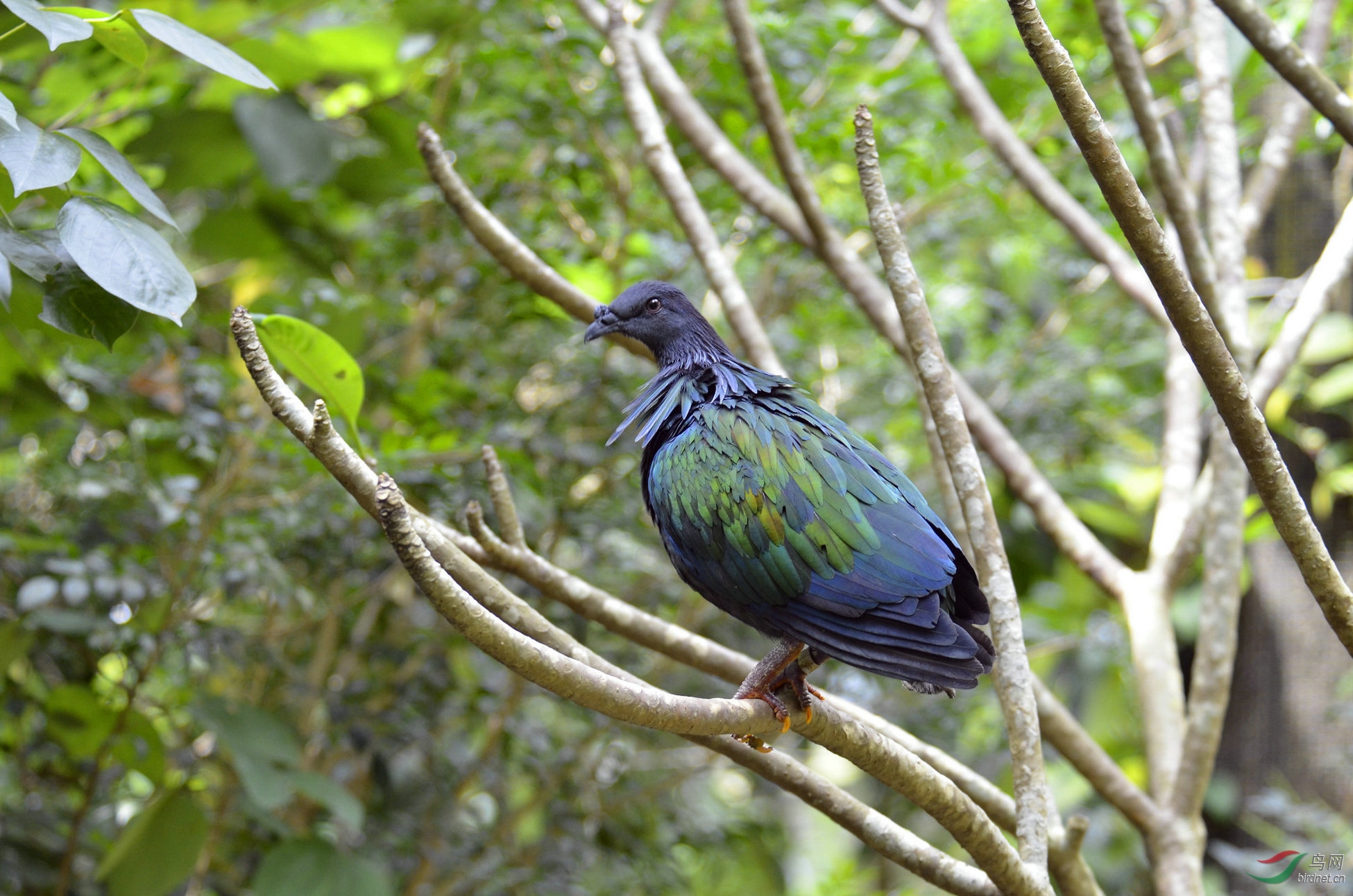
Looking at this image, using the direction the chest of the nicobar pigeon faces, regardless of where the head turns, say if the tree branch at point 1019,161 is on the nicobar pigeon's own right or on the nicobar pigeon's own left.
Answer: on the nicobar pigeon's own right

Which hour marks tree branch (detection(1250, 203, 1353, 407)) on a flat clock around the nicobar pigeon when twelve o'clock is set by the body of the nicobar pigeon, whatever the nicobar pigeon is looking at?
The tree branch is roughly at 4 o'clock from the nicobar pigeon.

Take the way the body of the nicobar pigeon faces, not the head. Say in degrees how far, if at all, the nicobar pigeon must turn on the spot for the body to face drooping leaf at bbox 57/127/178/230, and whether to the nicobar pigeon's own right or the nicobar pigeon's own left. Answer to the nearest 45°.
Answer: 0° — it already faces it

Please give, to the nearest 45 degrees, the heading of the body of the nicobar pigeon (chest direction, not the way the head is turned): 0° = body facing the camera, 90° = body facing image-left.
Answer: approximately 90°

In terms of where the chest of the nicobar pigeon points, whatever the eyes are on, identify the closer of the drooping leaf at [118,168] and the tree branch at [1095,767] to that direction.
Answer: the drooping leaf

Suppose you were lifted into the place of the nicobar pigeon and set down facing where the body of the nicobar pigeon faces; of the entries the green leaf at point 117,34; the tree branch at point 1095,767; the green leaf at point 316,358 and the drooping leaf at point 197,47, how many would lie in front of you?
3

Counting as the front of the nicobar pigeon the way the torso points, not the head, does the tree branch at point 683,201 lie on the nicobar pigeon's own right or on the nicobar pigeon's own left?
on the nicobar pigeon's own right

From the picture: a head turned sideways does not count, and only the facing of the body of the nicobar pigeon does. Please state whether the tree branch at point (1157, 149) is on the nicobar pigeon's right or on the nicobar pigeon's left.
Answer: on the nicobar pigeon's right

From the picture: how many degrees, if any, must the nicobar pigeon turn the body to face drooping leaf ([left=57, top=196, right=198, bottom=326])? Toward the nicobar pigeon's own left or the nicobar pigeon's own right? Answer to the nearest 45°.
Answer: approximately 45° to the nicobar pigeon's own left
